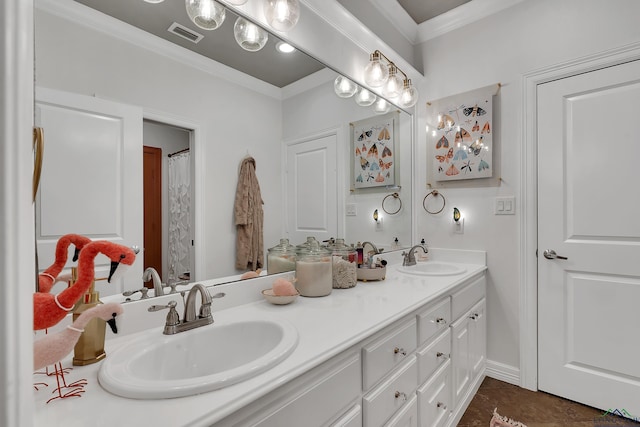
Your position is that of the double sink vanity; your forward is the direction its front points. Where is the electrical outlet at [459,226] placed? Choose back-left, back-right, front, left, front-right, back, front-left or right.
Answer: left

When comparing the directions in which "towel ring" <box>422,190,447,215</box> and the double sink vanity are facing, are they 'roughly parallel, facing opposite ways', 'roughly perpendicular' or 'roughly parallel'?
roughly perpendicular

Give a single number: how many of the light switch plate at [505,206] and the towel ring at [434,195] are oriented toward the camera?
2

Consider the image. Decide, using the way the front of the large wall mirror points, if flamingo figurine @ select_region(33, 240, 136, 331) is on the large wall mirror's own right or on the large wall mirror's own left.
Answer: on the large wall mirror's own right

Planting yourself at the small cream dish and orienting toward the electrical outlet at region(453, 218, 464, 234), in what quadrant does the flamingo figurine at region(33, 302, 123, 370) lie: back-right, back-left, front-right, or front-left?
back-right

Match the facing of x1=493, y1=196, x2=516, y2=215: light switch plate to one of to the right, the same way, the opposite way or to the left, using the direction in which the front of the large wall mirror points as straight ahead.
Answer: to the right

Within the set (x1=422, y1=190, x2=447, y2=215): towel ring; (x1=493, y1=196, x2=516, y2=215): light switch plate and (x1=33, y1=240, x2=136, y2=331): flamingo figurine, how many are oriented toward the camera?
2

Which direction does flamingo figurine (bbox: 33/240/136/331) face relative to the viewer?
to the viewer's right

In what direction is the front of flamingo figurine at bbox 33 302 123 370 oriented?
to the viewer's right

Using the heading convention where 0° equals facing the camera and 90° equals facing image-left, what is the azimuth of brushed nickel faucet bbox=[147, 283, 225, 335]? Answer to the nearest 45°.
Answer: approximately 315°

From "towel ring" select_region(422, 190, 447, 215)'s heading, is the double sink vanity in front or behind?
in front

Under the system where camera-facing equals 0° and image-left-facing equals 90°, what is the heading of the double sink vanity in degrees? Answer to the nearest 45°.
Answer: approximately 315°

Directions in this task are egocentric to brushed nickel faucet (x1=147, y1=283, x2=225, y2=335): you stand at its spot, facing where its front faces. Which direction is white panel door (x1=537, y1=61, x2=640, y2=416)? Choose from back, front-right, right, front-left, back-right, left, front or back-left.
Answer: front-left
